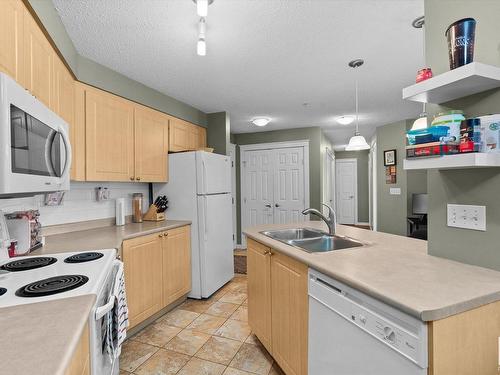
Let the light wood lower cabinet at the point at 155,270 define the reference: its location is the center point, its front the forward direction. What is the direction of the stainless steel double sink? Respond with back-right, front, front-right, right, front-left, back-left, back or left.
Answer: front

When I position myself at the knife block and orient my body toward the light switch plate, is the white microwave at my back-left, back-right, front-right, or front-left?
front-right

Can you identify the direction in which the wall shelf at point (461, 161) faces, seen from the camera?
facing the viewer and to the left of the viewer

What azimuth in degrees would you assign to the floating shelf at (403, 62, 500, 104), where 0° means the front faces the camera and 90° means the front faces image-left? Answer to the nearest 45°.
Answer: approximately 45°

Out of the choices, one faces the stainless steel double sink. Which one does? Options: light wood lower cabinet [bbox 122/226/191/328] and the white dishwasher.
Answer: the light wood lower cabinet

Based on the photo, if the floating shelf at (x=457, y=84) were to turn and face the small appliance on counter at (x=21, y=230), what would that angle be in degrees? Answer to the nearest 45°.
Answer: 0° — it already faces it

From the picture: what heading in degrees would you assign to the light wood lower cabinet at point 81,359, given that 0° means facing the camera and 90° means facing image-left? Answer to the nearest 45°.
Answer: approximately 270°

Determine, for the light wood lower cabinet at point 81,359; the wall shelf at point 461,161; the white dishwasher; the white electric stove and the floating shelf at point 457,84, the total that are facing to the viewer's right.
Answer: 2

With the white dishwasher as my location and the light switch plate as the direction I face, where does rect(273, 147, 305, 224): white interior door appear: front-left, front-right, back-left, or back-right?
front-left

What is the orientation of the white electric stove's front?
to the viewer's right

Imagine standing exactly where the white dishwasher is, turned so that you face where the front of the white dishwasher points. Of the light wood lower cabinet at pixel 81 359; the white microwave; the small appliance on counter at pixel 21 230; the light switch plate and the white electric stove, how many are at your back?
1

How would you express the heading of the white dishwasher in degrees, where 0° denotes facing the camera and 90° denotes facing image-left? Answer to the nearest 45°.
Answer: approximately 45°
